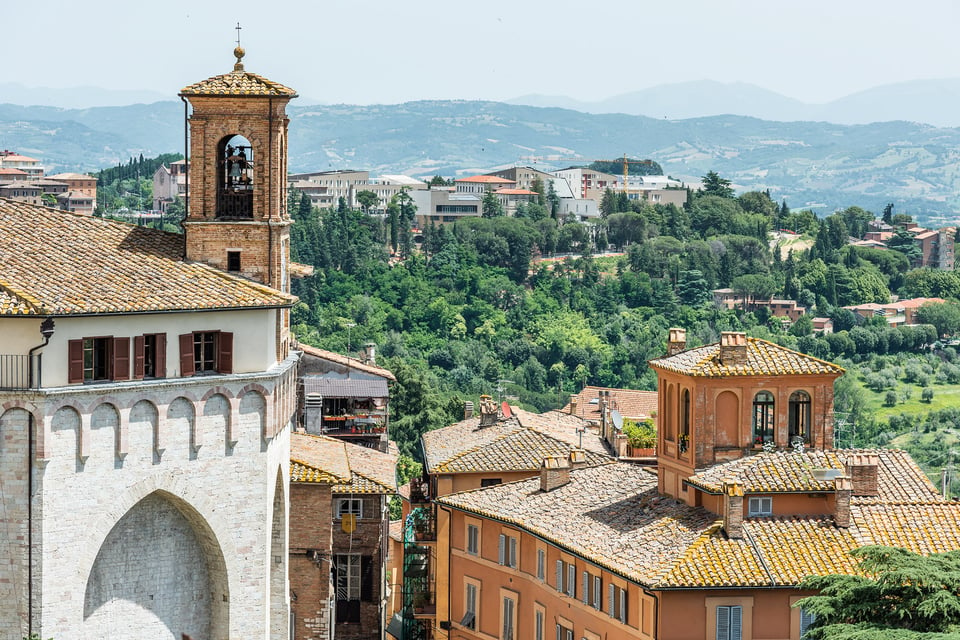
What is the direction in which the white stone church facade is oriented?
toward the camera

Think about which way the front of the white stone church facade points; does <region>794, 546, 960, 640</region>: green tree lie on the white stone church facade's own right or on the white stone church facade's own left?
on the white stone church facade's own left

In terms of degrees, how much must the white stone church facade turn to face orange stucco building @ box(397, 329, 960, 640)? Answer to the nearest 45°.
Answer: approximately 135° to its left

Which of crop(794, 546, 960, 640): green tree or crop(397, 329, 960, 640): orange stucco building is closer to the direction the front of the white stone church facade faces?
the green tree
